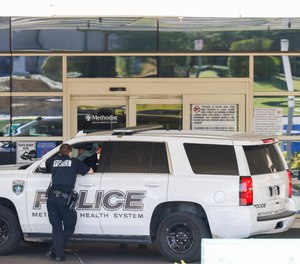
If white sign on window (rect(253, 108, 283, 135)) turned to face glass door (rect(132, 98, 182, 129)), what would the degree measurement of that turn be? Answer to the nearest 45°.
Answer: approximately 90° to its right

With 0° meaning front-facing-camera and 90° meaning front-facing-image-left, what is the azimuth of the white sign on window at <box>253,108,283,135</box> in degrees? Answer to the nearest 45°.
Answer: approximately 0°

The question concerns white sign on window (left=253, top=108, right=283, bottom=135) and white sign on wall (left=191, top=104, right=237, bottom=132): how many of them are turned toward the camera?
2

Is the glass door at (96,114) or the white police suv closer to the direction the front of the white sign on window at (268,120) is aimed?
the white police suv

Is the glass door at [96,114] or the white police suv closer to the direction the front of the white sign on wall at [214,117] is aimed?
the white police suv

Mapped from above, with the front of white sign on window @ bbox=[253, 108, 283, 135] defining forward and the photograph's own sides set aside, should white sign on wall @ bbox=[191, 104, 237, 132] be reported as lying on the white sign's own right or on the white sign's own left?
on the white sign's own right

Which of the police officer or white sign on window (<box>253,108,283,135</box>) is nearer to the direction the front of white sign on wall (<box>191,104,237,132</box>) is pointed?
the police officer

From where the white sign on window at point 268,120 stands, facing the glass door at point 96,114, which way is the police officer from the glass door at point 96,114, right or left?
left

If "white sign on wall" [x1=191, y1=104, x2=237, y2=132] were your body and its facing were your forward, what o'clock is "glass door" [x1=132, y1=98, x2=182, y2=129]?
The glass door is roughly at 3 o'clock from the white sign on wall.

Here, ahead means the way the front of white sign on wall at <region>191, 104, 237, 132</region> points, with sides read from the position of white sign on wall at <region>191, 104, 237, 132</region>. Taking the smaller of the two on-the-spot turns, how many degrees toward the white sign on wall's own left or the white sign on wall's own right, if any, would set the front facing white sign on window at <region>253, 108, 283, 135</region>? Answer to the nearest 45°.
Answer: approximately 90° to the white sign on wall's own left

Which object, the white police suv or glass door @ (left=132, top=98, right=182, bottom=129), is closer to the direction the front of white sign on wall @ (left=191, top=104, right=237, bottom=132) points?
the white police suv

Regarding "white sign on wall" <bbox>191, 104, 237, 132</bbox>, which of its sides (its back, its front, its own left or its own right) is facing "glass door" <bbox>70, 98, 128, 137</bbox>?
right

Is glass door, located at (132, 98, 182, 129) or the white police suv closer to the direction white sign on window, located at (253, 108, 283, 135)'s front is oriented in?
the white police suv
